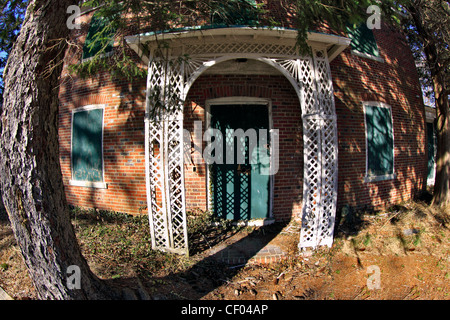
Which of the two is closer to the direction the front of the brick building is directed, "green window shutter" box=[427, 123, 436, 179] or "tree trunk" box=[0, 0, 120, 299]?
the tree trunk

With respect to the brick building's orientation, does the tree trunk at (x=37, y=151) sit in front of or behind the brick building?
in front

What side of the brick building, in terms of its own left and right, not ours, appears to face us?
front

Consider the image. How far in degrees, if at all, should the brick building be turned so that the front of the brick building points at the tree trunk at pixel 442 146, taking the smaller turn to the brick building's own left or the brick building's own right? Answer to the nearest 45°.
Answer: approximately 90° to the brick building's own left

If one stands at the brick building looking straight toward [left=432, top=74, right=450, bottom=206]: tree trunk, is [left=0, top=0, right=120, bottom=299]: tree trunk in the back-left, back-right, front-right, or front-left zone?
back-right
